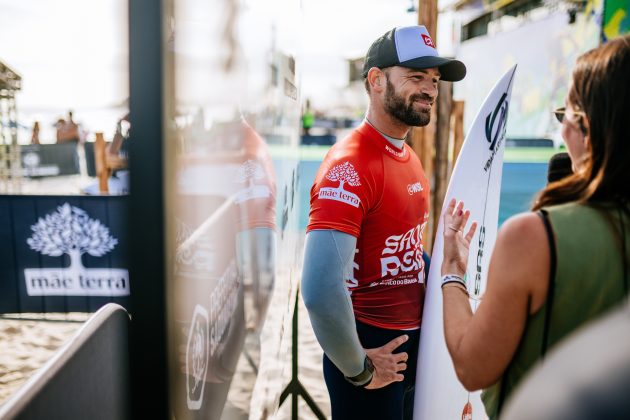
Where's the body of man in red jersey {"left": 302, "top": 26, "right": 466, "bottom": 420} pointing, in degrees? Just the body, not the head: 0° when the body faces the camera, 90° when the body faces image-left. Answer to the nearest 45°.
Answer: approximately 315°

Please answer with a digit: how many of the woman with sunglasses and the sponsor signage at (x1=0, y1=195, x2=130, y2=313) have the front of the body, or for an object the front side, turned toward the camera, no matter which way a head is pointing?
1

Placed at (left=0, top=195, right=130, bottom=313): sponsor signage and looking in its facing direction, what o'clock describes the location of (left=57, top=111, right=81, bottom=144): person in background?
The person in background is roughly at 6 o'clock from the sponsor signage.

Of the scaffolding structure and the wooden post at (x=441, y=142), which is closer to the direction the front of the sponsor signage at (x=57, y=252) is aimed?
the wooden post

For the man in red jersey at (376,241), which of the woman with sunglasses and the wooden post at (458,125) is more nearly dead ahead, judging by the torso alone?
the woman with sunglasses

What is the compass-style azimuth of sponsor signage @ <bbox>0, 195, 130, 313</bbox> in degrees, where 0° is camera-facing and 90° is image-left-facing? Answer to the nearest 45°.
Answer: approximately 0°

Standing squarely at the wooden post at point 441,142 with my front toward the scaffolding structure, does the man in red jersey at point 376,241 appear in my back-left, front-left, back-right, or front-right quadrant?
back-left

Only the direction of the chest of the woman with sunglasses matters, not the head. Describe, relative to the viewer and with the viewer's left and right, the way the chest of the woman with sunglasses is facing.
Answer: facing away from the viewer and to the left of the viewer

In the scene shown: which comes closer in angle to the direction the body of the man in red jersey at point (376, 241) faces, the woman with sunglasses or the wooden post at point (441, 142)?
the woman with sunglasses

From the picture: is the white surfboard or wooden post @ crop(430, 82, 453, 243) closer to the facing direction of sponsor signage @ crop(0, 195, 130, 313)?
the white surfboard
